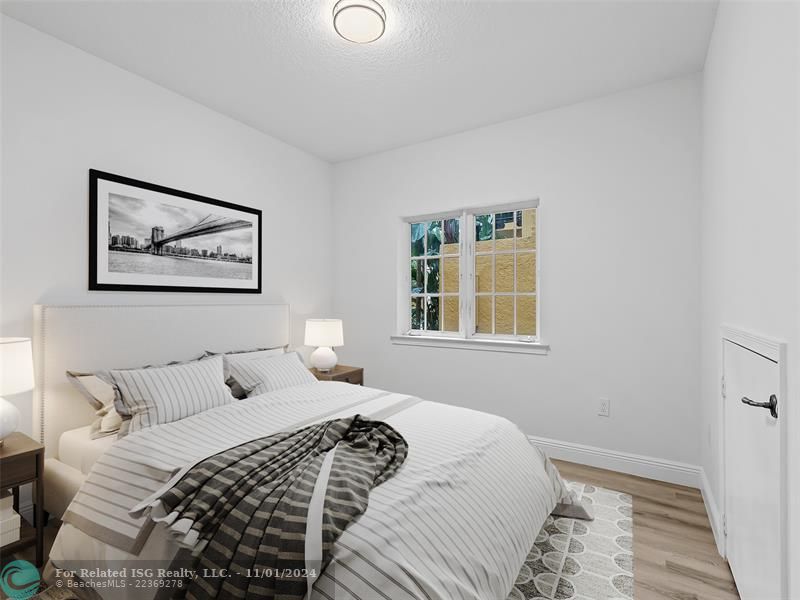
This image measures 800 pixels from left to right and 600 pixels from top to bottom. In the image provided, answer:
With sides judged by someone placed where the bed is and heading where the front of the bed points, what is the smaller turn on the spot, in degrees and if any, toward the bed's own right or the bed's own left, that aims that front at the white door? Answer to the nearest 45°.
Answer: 0° — it already faces it

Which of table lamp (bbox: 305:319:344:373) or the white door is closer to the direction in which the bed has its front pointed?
the white door

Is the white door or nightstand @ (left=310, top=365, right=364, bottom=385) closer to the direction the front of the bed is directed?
the white door

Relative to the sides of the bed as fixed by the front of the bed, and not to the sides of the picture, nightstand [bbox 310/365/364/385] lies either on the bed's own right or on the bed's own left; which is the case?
on the bed's own left

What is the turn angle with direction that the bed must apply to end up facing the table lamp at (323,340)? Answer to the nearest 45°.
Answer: approximately 135° to its left

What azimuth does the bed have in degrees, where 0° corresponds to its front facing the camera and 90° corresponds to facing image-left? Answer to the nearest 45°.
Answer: approximately 315°

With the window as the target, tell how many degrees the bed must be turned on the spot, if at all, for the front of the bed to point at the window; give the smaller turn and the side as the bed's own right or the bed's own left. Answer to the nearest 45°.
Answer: approximately 90° to the bed's own left

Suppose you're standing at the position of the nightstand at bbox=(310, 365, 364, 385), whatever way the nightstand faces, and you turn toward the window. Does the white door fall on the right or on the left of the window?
right
